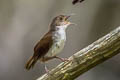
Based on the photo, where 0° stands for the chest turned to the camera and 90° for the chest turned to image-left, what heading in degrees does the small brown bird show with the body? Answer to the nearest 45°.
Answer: approximately 270°
